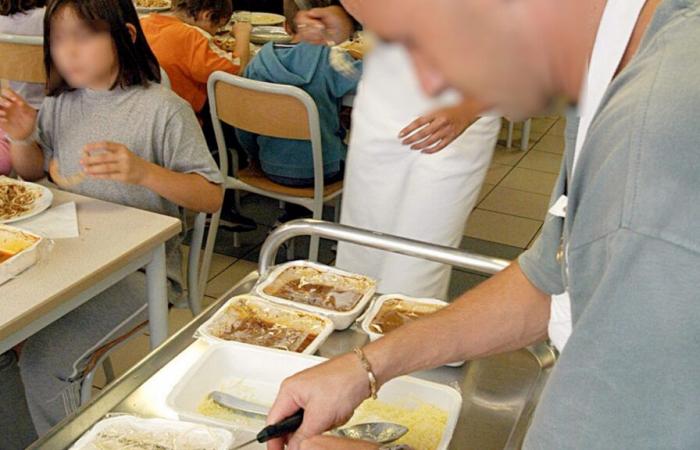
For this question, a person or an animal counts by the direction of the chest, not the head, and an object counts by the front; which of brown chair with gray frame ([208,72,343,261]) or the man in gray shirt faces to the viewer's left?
the man in gray shirt

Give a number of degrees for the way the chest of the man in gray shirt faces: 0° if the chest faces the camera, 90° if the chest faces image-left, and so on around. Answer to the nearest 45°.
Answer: approximately 90°

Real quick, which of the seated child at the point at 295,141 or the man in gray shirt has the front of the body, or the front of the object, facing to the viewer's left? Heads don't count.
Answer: the man in gray shirt

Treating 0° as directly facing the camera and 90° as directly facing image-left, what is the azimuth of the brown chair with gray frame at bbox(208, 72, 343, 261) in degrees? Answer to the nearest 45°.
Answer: approximately 225°

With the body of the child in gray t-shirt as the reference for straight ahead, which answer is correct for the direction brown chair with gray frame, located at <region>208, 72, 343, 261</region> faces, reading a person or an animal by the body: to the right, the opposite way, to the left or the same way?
the opposite way

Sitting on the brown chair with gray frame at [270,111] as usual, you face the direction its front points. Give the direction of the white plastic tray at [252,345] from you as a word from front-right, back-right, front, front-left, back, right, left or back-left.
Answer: back-right

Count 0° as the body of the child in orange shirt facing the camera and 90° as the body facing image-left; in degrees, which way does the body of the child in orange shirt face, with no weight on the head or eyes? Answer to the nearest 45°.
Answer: approximately 225°

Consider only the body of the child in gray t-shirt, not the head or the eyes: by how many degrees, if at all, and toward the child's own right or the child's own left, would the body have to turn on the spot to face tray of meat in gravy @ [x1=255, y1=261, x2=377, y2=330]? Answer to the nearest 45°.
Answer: approximately 90° to the child's own left

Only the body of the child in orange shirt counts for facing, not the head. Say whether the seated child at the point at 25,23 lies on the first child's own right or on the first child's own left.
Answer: on the first child's own left
